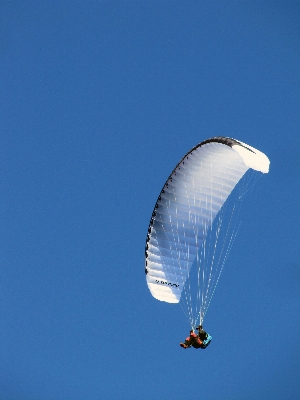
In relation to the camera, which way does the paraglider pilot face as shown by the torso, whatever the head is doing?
to the viewer's left
